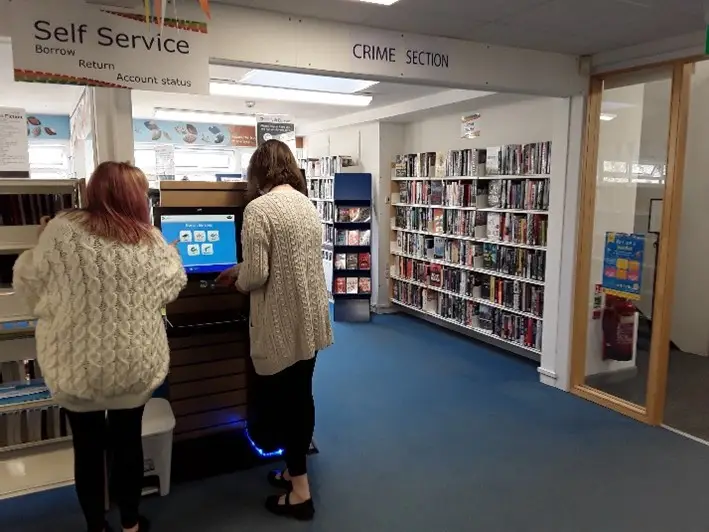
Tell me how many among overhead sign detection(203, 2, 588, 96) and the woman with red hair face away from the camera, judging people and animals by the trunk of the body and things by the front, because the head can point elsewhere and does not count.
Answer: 1

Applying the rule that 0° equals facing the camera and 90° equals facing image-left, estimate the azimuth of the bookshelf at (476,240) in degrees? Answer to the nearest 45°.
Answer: approximately 45°

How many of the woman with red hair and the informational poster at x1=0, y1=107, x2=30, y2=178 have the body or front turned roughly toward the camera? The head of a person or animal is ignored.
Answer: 1

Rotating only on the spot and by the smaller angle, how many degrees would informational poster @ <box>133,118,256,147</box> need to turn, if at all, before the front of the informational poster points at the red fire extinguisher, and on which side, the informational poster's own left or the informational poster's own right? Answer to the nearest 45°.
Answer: approximately 45° to the informational poster's own left

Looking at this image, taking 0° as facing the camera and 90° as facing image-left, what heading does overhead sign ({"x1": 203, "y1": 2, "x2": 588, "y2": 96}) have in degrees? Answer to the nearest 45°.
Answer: approximately 315°

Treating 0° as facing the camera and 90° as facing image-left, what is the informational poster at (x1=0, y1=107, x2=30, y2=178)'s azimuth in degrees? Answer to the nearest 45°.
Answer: approximately 0°

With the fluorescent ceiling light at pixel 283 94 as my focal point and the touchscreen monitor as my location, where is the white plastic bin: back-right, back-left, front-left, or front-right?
back-left

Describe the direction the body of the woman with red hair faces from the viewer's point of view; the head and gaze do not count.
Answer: away from the camera
